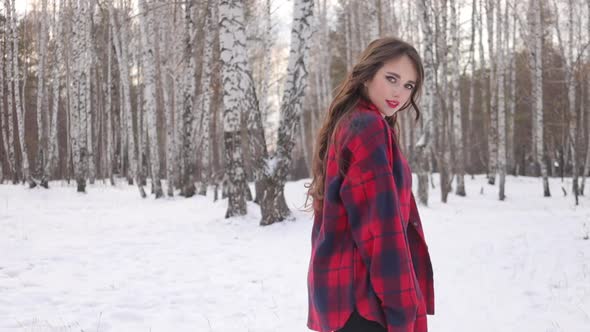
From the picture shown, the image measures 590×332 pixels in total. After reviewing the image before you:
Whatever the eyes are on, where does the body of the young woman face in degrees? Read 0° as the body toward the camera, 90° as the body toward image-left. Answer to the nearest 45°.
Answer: approximately 270°
